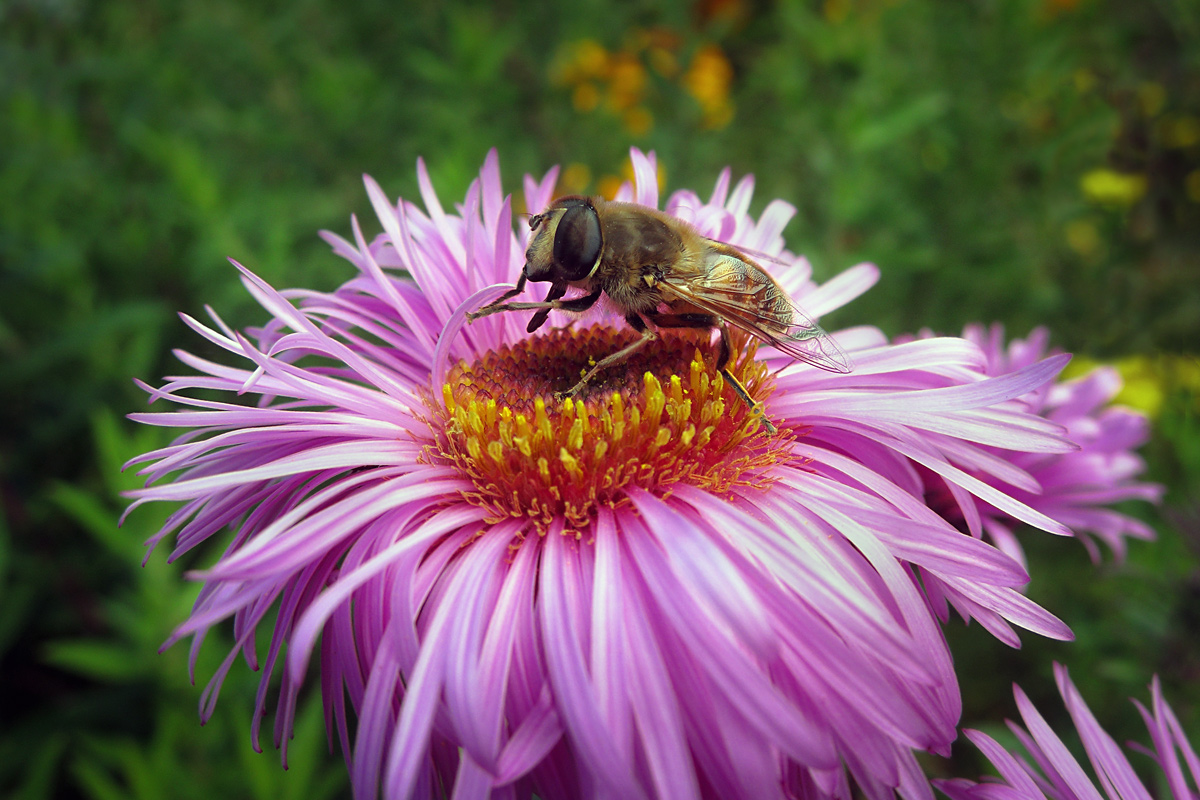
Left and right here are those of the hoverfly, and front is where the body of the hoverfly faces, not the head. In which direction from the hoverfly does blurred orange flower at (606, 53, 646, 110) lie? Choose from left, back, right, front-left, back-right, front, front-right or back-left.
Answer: right

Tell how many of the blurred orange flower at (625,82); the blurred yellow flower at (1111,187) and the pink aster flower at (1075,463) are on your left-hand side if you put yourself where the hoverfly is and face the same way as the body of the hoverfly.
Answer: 0

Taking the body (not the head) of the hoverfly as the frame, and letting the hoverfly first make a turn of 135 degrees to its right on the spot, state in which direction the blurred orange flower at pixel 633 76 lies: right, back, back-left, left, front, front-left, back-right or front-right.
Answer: front-left

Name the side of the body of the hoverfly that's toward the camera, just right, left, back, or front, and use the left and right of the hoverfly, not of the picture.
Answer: left

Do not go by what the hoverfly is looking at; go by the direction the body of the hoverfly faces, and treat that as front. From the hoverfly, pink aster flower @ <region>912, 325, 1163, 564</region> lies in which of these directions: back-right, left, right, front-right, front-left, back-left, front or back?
back-right

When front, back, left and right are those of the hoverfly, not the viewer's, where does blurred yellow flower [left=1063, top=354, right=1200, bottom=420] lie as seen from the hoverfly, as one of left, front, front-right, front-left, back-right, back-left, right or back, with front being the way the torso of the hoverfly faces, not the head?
back-right

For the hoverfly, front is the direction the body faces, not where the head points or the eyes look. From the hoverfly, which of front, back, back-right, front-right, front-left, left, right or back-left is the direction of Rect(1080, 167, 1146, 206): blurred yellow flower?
back-right

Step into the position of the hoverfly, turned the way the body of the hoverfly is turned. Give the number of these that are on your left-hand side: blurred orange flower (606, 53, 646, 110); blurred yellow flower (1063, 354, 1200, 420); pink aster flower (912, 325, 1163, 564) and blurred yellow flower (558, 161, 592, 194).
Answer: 0

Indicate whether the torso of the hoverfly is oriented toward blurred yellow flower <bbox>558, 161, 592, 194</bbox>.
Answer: no
